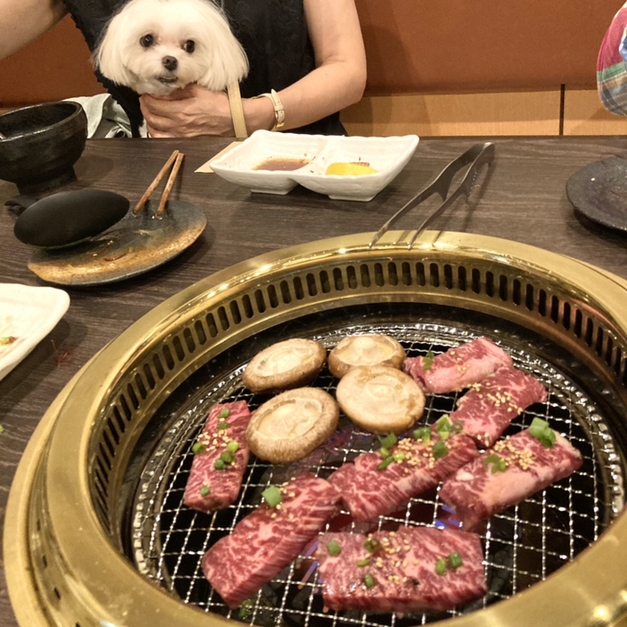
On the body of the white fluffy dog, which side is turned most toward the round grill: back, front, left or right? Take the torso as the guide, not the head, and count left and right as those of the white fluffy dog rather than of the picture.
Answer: front

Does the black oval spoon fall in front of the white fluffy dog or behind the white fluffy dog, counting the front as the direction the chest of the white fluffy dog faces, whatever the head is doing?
in front

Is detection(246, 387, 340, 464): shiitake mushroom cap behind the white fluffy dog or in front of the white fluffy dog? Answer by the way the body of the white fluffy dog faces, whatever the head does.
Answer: in front

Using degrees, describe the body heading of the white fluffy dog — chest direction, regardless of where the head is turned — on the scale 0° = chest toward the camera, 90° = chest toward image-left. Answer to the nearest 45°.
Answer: approximately 0°

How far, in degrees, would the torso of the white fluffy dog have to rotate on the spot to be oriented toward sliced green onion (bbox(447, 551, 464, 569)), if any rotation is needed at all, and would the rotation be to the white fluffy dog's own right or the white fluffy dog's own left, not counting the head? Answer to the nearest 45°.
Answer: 0° — it already faces it

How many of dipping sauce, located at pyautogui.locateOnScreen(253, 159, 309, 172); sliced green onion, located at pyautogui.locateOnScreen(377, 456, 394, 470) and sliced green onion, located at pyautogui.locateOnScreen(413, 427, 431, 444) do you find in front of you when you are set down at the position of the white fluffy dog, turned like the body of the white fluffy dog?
3

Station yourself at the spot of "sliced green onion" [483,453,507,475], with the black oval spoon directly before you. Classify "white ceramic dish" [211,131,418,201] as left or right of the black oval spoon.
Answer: right

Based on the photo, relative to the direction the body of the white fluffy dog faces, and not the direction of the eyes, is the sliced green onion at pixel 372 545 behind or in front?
in front

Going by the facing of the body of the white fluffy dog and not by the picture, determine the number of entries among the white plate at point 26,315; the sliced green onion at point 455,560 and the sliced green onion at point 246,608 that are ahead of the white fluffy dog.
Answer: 3

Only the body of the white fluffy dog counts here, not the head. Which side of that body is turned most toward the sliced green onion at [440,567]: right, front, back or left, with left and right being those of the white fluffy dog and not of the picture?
front

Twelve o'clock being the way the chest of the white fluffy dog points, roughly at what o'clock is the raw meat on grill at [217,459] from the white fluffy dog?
The raw meat on grill is roughly at 12 o'clock from the white fluffy dog.

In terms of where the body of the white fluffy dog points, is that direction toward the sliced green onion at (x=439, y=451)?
yes

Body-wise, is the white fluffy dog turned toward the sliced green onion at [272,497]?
yes
